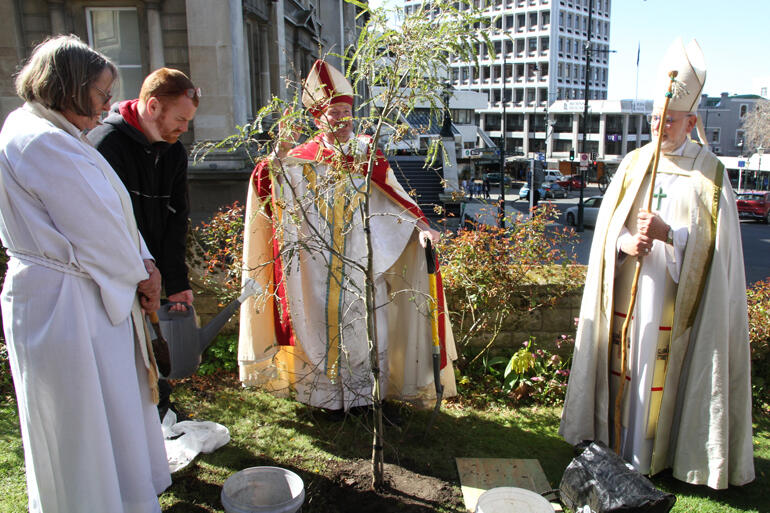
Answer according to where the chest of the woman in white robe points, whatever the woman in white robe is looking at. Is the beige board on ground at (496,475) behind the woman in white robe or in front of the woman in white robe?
in front

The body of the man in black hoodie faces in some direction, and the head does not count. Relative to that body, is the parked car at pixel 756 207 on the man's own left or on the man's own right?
on the man's own left

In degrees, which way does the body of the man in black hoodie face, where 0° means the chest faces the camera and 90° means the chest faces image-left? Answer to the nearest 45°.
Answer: approximately 315°

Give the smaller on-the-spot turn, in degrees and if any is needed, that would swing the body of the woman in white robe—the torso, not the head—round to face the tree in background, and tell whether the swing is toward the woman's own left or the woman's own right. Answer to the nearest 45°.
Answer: approximately 45° to the woman's own left

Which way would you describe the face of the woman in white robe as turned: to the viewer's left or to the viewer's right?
to the viewer's right

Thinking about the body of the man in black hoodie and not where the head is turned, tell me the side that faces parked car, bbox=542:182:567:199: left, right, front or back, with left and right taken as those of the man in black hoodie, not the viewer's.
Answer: left

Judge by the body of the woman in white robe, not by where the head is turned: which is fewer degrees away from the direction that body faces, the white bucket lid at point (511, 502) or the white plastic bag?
the white bucket lid

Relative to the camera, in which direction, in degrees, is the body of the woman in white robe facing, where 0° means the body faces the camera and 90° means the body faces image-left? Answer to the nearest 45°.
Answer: approximately 270°

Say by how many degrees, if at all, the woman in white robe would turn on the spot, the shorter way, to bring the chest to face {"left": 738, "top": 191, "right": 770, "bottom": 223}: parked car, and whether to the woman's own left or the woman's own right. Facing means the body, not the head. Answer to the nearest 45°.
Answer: approximately 45° to the woman's own left

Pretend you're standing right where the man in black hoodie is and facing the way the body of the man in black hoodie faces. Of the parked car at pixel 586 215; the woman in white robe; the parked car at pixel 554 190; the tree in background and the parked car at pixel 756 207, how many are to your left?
4

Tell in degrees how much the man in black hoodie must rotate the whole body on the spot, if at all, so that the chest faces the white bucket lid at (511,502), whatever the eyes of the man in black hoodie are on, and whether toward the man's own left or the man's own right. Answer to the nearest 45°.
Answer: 0° — they already face it

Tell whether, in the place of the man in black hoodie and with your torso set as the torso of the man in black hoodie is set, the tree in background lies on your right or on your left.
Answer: on your left
